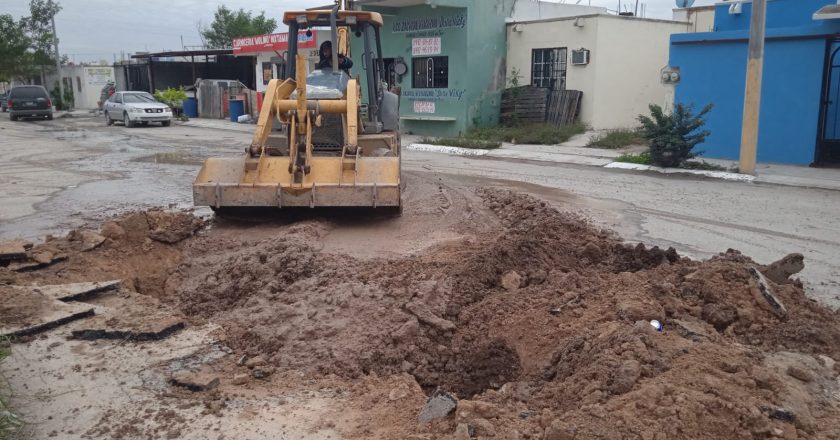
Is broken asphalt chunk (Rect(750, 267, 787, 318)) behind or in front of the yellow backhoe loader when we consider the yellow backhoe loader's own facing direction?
in front

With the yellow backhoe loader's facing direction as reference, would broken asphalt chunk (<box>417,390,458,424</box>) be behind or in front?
in front

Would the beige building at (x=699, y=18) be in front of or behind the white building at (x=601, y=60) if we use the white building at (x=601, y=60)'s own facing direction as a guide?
behind

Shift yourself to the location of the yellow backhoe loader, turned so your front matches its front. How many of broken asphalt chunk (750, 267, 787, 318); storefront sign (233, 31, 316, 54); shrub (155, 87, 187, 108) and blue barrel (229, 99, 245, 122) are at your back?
3

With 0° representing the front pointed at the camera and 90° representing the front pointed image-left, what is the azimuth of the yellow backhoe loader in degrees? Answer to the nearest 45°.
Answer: approximately 0°

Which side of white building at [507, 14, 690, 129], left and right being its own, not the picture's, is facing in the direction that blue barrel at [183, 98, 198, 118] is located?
right

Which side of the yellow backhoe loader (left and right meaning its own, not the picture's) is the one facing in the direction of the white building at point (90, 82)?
back

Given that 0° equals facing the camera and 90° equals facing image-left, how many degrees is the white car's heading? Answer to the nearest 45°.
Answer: approximately 315°

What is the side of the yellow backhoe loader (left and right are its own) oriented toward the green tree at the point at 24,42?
back

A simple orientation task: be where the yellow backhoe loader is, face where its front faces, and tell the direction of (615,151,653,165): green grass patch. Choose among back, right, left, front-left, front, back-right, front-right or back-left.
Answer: back-left

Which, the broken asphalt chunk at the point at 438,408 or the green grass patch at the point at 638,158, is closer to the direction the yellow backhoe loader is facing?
the broken asphalt chunk

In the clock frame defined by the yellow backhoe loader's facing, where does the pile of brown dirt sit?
The pile of brown dirt is roughly at 11 o'clock from the yellow backhoe loader.

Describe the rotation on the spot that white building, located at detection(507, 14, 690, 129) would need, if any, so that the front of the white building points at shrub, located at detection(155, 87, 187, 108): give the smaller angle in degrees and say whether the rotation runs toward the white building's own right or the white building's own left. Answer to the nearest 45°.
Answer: approximately 90° to the white building's own right
